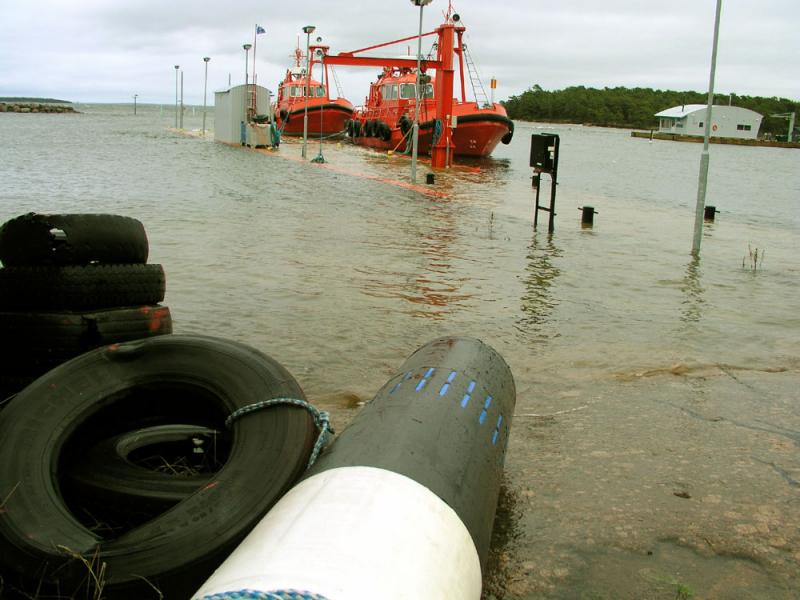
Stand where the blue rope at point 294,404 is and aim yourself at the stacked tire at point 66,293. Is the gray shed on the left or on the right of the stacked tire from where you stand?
right

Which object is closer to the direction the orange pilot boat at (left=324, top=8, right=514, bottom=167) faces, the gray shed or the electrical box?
the electrical box

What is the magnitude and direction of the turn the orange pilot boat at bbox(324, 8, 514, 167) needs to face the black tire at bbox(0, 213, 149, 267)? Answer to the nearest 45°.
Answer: approximately 45° to its right

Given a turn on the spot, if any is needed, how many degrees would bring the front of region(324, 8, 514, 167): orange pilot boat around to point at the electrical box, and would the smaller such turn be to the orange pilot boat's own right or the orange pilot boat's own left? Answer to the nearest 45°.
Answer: approximately 45° to the orange pilot boat's own right

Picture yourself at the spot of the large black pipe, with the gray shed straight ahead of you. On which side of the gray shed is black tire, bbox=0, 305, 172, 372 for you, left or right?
left

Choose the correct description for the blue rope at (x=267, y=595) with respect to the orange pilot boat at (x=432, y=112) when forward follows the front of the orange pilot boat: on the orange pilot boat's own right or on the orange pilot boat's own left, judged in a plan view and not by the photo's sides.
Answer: on the orange pilot boat's own right

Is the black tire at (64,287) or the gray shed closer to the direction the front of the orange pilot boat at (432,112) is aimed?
the black tire

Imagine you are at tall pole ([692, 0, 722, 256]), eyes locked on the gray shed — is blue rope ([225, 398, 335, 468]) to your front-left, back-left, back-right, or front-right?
back-left

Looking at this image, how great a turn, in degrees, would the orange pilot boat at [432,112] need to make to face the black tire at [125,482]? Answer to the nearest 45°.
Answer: approximately 45° to its right

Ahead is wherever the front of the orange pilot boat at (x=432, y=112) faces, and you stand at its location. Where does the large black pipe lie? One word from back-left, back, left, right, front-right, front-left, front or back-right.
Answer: front-right

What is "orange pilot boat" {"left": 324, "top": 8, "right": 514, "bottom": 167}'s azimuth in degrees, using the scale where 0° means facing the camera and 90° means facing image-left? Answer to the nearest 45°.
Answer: approximately 315°
